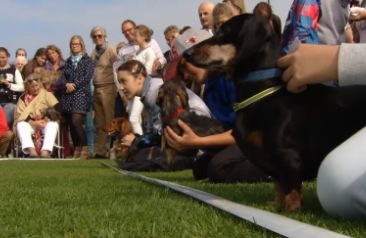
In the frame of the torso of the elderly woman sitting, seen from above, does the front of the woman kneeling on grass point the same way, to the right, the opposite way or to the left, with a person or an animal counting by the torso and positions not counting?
to the right

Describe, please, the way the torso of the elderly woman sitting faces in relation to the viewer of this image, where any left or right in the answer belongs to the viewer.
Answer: facing the viewer

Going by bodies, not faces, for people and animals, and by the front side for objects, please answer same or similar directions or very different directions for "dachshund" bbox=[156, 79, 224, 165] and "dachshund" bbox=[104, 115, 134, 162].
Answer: same or similar directions

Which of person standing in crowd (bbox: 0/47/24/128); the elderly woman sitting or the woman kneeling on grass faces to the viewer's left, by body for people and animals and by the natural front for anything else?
the woman kneeling on grass

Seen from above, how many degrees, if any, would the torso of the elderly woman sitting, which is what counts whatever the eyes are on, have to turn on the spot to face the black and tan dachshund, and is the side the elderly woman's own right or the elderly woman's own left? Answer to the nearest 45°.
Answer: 0° — they already face it

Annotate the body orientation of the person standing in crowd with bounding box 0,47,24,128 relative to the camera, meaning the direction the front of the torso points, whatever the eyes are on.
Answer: toward the camera

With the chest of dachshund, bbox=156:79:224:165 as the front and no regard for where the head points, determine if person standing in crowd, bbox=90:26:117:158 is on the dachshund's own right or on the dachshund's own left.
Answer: on the dachshund's own right

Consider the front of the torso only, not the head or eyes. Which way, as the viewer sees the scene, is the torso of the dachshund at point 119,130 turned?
to the viewer's left

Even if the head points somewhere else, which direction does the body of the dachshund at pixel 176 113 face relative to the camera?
to the viewer's left

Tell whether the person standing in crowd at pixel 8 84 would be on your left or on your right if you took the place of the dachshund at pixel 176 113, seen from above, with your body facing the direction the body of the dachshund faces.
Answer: on your right

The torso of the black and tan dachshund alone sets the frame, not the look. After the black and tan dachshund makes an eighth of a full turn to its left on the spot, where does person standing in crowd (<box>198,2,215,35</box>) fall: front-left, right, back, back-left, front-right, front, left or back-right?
back-right
